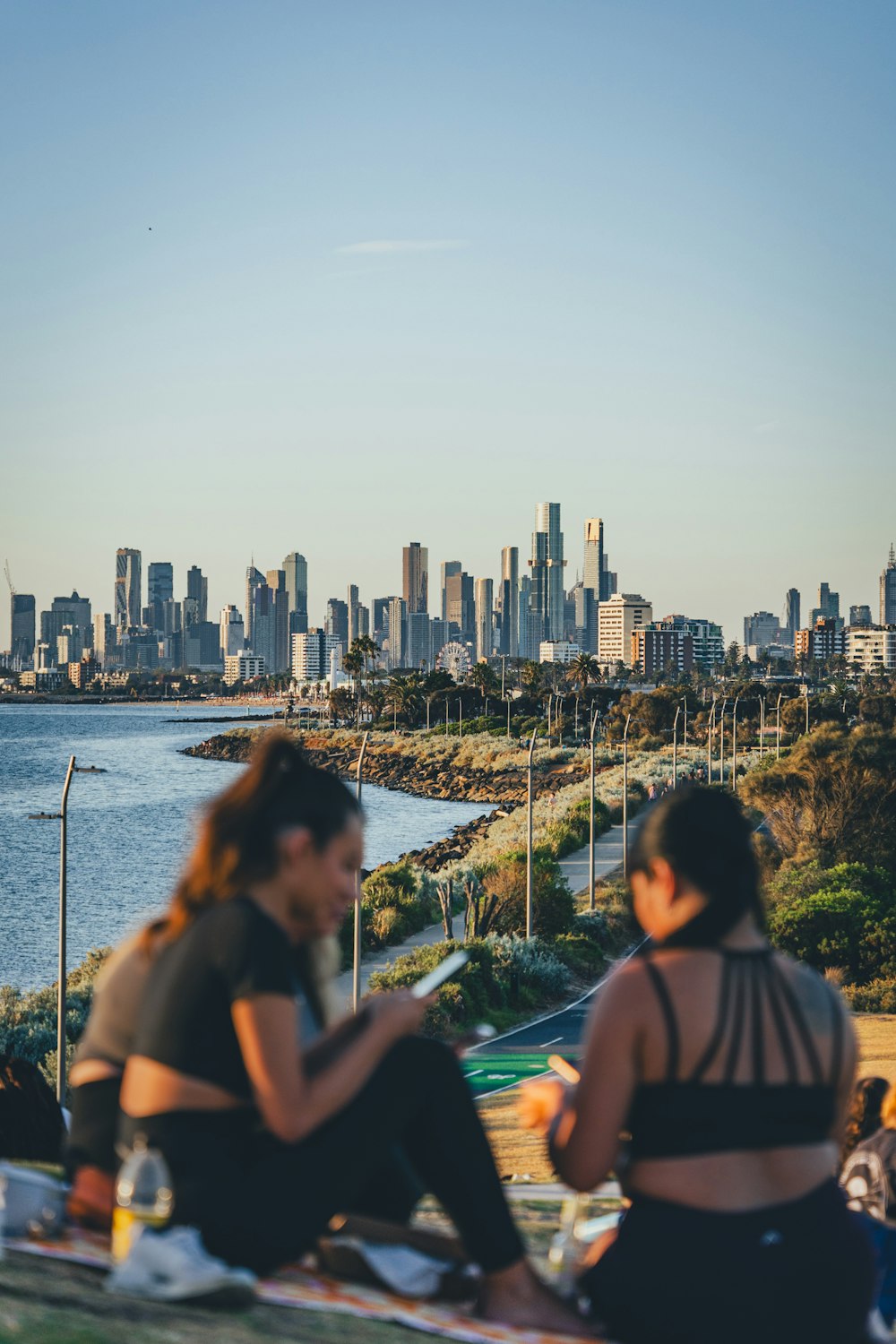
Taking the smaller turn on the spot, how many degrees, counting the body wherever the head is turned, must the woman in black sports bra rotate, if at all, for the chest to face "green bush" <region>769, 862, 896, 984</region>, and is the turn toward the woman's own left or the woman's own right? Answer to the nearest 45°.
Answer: approximately 45° to the woman's own right

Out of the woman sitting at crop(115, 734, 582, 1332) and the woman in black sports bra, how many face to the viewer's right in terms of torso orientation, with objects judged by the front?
1

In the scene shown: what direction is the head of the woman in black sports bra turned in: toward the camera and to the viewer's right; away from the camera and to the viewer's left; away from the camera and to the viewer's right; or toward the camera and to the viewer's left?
away from the camera and to the viewer's left

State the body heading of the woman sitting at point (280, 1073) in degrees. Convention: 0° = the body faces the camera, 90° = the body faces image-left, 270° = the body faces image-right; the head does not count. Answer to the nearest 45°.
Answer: approximately 270°

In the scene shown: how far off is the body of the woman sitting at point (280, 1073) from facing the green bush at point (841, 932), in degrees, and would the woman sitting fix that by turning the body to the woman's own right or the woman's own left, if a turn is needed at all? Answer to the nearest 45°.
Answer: approximately 90° to the woman's own left

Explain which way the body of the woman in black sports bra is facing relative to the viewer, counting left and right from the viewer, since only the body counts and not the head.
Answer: facing away from the viewer and to the left of the viewer

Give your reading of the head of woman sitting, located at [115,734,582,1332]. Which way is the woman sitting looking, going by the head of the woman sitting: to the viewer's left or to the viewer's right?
to the viewer's right
